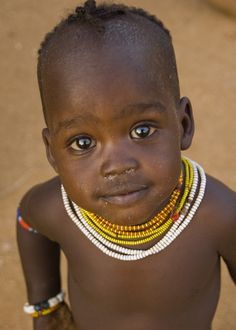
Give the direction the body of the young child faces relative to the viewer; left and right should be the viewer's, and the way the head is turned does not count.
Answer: facing the viewer
